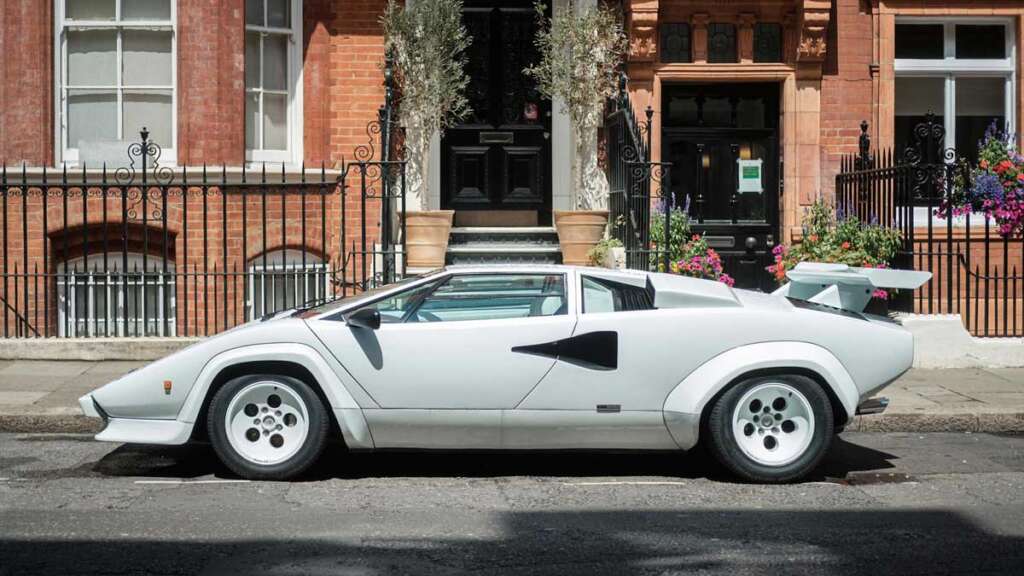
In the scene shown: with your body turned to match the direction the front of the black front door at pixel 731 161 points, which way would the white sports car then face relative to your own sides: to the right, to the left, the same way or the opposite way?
to the right

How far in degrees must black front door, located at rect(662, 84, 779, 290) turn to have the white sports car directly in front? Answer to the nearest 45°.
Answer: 0° — it already faces it

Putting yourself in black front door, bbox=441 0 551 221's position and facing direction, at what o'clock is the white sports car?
The white sports car is roughly at 12 o'clock from the black front door.

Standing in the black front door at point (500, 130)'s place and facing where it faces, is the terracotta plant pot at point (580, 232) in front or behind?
in front

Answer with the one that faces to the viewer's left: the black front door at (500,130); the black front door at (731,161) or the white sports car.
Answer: the white sports car

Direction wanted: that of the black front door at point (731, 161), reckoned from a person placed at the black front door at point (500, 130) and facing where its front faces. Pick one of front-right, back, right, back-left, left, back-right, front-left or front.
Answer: left

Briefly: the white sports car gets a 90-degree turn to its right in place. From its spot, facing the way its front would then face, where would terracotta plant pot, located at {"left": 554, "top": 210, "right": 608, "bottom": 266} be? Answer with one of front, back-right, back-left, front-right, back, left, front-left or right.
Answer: front

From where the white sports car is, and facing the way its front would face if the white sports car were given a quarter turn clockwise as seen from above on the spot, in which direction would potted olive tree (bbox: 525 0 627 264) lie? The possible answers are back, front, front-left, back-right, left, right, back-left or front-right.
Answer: front

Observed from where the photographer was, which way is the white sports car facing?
facing to the left of the viewer

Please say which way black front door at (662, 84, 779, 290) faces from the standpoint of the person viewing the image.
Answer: facing the viewer

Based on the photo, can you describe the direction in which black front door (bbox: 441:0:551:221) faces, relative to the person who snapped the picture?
facing the viewer

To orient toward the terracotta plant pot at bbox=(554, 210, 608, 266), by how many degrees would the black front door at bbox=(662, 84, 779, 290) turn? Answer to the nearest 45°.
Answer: approximately 45° to its right
